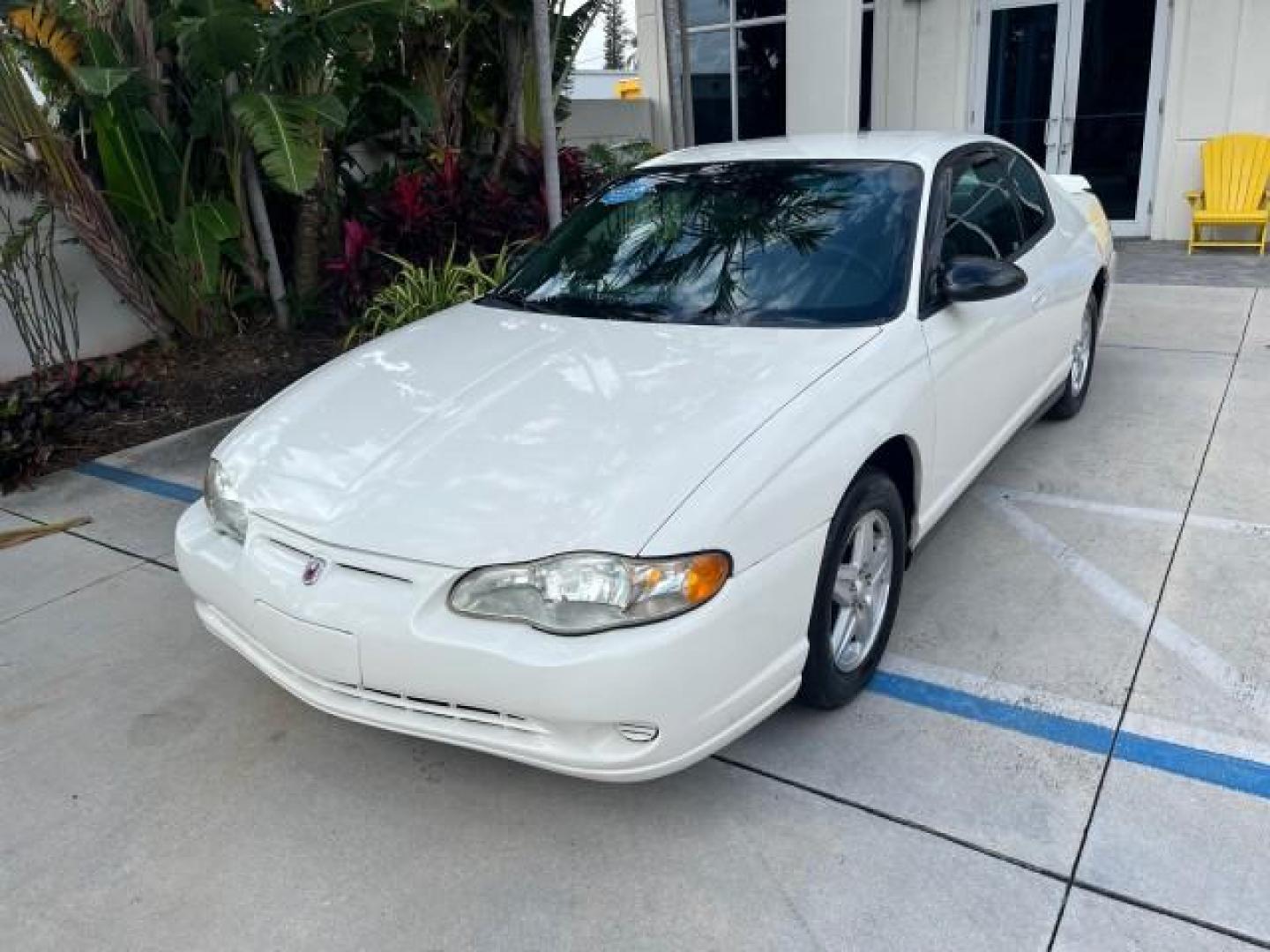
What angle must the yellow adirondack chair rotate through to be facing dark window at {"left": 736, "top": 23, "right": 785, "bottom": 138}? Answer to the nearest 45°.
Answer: approximately 90° to its right

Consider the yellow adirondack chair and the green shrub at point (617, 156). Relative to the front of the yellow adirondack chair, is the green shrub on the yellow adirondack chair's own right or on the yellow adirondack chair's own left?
on the yellow adirondack chair's own right

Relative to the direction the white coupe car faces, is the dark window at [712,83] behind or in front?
behind

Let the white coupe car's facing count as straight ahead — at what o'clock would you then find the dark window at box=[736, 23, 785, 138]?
The dark window is roughly at 5 o'clock from the white coupe car.

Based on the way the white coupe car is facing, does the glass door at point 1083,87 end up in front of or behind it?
behind

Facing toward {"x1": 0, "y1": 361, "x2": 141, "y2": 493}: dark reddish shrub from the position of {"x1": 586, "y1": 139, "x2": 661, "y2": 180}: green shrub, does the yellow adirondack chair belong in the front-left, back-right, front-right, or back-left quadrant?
back-left

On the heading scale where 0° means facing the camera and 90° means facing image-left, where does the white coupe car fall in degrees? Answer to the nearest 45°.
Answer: approximately 45°
